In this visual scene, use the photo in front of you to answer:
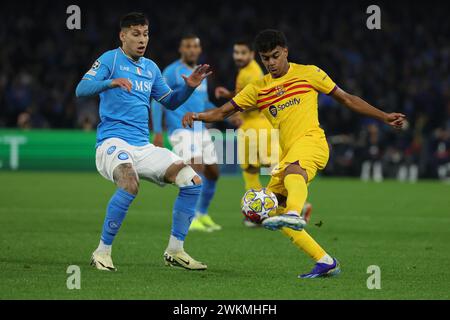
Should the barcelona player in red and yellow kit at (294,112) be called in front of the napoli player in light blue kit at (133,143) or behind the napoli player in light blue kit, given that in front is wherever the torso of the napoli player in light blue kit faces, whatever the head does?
in front

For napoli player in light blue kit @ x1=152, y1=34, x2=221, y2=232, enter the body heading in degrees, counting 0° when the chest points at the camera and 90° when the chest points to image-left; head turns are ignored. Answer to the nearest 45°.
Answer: approximately 315°

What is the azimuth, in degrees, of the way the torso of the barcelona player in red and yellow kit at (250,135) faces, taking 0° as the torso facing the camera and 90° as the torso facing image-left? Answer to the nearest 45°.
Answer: approximately 45°

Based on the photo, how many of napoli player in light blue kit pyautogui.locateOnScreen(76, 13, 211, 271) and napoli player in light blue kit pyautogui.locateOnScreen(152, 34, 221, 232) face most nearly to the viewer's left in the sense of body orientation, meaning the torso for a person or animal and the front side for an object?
0

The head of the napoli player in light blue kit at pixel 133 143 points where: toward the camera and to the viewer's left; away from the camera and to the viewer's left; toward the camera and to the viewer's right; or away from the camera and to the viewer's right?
toward the camera and to the viewer's right

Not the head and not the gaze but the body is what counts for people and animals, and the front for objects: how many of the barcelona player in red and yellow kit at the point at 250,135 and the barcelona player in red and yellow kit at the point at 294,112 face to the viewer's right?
0

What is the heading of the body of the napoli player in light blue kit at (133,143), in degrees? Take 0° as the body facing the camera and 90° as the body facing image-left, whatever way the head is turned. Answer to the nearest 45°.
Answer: approximately 315°

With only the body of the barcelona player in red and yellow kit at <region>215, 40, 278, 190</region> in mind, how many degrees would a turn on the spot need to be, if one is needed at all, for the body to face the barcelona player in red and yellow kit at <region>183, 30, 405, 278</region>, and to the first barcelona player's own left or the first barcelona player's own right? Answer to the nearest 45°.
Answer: approximately 45° to the first barcelona player's own left

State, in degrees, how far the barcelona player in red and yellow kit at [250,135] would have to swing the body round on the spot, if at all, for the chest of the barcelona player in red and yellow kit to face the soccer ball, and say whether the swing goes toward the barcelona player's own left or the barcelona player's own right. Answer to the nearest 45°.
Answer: approximately 45° to the barcelona player's own left
